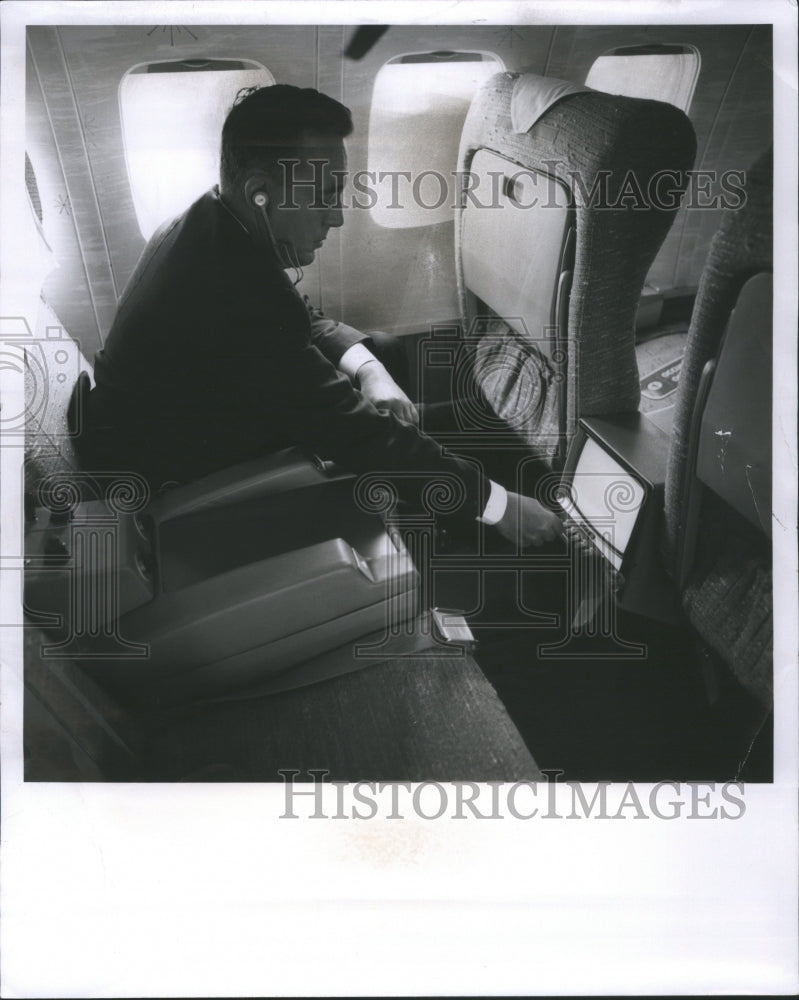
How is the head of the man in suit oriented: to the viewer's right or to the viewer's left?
to the viewer's right

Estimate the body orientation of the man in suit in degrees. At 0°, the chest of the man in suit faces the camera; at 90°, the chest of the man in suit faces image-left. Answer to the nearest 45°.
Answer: approximately 270°
